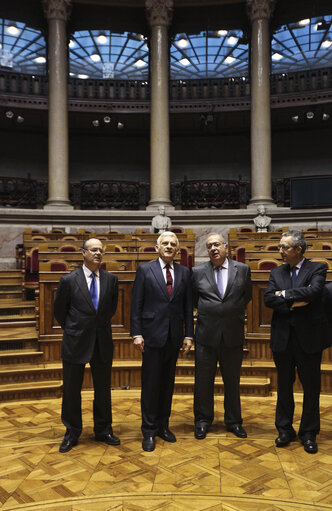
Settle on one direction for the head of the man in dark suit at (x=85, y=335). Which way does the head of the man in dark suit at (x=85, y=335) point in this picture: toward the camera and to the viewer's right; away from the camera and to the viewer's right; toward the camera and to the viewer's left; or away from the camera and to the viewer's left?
toward the camera and to the viewer's right

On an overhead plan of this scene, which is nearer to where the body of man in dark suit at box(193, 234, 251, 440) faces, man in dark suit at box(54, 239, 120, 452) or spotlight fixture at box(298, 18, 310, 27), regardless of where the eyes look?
the man in dark suit

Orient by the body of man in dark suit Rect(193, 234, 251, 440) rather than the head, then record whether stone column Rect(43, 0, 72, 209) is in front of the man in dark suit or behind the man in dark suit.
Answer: behind

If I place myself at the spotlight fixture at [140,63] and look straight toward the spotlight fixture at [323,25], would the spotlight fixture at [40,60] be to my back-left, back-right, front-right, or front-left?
back-right

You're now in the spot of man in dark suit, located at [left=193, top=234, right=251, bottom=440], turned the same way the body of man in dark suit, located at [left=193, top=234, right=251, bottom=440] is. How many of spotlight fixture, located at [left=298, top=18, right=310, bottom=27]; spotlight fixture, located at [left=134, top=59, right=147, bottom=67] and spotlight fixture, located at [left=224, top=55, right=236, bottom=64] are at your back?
3

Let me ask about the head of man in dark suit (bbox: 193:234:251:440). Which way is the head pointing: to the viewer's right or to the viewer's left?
to the viewer's left

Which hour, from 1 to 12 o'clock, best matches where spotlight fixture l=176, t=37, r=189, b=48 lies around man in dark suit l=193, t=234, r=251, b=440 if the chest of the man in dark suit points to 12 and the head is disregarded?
The spotlight fixture is roughly at 6 o'clock from the man in dark suit.

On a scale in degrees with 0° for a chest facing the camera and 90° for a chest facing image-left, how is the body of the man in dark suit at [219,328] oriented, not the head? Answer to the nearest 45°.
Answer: approximately 0°

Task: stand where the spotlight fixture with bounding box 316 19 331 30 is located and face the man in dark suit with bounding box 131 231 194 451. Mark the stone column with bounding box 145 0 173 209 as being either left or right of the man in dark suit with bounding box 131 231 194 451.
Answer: right

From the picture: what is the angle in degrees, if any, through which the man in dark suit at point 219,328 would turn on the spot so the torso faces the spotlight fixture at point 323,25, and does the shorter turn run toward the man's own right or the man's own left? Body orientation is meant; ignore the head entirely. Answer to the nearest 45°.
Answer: approximately 180°

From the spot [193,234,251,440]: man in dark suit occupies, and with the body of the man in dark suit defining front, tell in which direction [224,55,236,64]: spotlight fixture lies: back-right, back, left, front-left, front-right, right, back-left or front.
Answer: back
